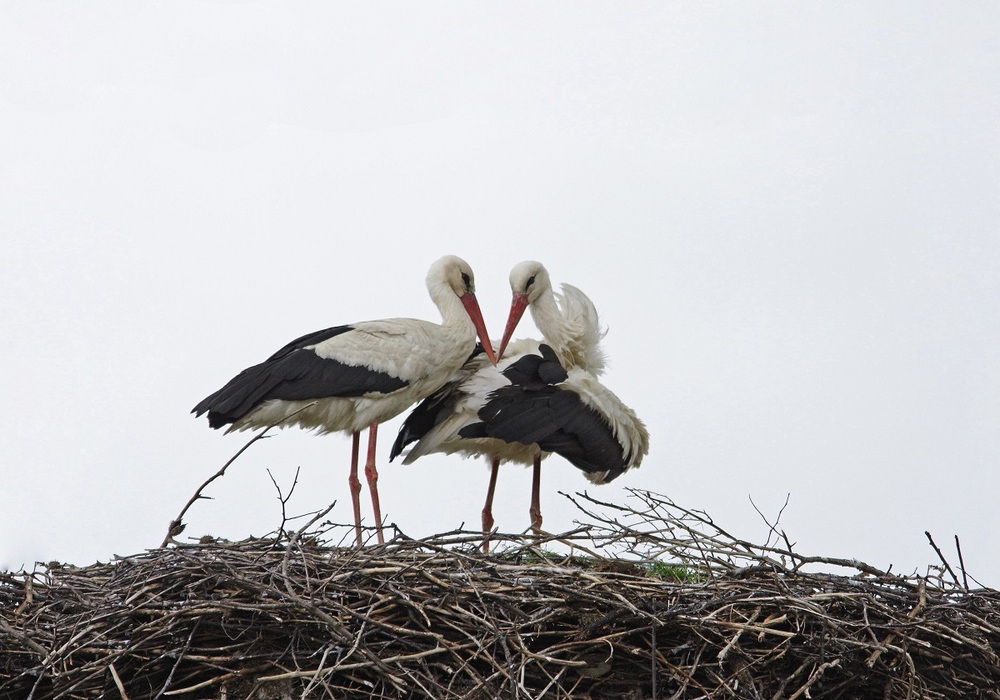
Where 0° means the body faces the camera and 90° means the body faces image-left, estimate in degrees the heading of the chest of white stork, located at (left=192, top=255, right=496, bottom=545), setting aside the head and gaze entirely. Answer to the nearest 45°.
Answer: approximately 270°

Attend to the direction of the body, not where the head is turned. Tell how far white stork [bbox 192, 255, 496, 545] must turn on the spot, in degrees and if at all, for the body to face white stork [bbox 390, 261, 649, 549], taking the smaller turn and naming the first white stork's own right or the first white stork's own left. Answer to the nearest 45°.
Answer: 0° — it already faces it
